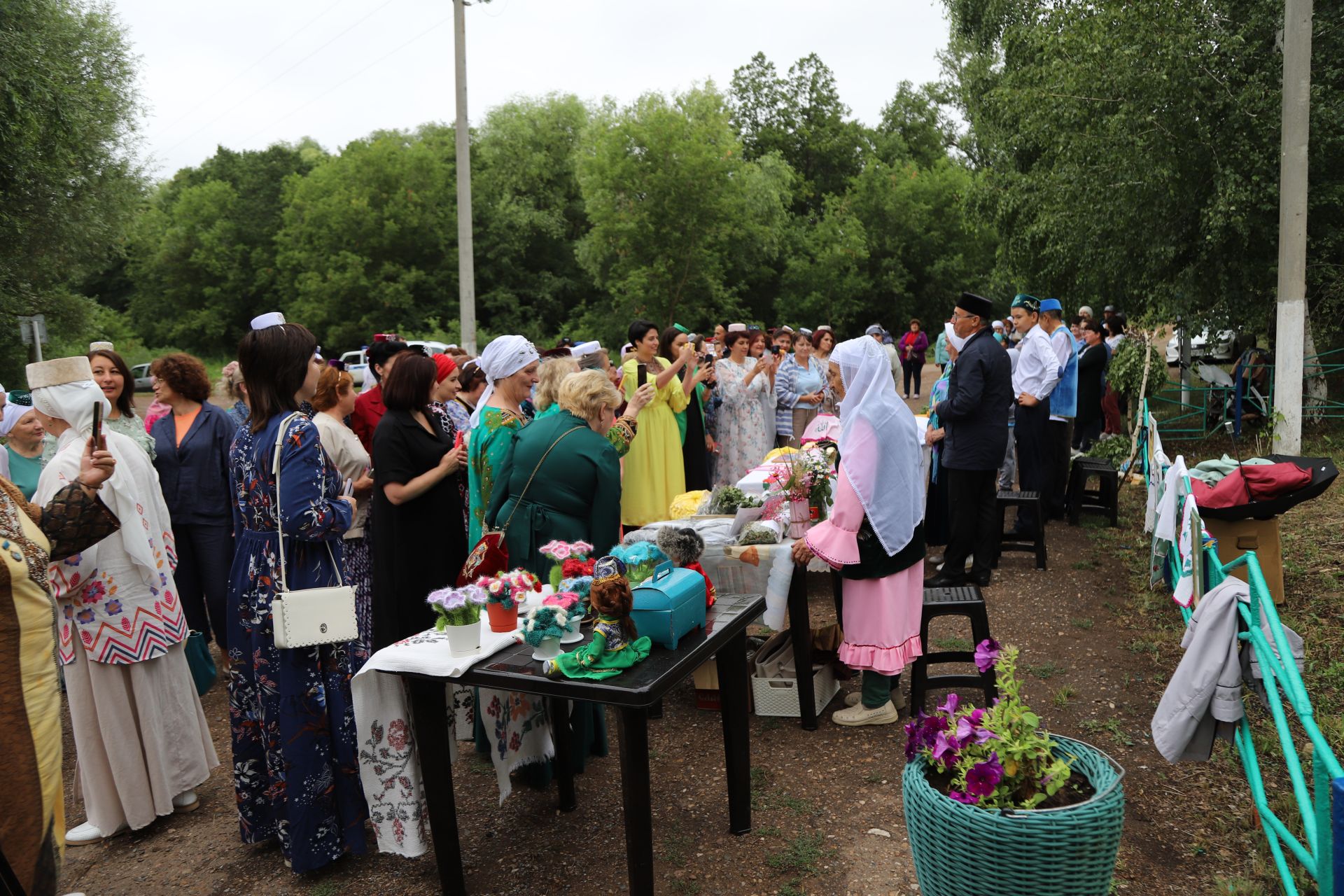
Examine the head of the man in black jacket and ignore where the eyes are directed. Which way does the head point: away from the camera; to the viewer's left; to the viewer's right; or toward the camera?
to the viewer's left

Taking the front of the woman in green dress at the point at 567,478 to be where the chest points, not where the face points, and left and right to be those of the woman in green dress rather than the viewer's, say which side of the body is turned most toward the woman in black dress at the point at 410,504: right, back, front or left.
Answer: left

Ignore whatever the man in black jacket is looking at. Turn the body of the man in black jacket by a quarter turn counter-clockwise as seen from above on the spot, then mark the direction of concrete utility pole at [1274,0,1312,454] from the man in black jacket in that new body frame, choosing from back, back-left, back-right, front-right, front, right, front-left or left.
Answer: back-left

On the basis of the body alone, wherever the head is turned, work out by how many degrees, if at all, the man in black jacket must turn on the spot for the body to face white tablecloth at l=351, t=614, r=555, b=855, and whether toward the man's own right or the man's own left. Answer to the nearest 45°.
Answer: approximately 45° to the man's own left

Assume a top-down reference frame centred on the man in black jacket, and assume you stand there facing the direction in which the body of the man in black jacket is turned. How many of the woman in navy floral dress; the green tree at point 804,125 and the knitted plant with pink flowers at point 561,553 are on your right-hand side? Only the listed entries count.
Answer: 1

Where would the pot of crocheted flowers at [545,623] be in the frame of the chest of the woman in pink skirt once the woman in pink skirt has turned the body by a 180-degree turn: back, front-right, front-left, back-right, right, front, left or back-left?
back-right

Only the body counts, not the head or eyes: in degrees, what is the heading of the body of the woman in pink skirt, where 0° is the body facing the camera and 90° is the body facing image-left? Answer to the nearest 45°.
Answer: approximately 90°

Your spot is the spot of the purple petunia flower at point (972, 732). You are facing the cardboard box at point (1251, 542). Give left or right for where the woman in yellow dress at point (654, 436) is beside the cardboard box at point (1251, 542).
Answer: left
